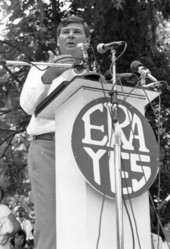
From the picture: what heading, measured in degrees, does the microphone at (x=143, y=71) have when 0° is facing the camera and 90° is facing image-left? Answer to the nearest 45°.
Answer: approximately 90°

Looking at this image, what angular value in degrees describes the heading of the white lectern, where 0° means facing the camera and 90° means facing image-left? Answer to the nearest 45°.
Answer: approximately 315°
